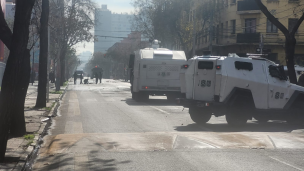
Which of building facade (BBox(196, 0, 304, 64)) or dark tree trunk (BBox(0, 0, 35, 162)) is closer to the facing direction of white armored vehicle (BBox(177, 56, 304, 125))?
the building facade

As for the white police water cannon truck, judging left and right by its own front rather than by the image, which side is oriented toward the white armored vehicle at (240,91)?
back

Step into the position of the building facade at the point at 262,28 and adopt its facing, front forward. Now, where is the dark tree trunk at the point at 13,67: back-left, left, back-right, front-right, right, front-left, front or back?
front-left

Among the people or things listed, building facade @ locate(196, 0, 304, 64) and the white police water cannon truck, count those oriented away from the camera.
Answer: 1

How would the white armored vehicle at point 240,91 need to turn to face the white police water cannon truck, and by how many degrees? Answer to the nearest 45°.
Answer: approximately 90° to its left

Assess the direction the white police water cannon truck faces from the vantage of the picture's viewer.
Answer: facing away from the viewer

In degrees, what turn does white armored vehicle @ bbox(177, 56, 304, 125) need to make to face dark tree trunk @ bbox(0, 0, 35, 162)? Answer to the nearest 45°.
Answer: approximately 180°

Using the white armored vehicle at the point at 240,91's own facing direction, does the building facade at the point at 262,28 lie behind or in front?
in front

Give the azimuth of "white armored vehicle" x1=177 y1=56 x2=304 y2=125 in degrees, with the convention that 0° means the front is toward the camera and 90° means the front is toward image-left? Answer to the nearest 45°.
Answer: approximately 225°

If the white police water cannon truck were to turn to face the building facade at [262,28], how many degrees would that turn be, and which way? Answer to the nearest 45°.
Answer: approximately 45° to its right

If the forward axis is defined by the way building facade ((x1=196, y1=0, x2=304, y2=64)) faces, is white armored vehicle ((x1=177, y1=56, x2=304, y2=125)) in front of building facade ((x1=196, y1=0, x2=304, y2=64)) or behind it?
in front

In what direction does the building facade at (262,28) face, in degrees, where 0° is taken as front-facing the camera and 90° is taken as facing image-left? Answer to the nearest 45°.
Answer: approximately 45°

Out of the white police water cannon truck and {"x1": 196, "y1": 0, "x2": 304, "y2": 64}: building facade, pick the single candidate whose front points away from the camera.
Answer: the white police water cannon truck
